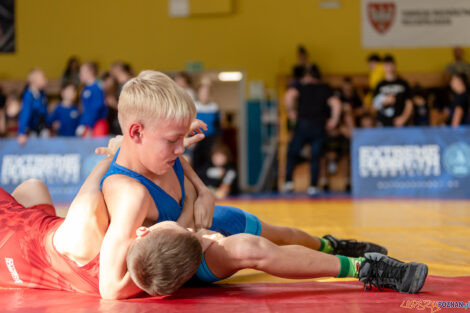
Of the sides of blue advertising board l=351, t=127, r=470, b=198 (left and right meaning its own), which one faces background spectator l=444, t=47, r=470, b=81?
back

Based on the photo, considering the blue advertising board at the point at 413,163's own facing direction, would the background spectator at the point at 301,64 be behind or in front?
behind

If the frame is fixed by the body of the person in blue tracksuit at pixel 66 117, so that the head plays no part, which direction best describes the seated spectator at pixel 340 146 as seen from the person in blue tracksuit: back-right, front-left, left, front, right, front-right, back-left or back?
left

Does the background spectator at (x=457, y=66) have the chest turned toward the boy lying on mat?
yes

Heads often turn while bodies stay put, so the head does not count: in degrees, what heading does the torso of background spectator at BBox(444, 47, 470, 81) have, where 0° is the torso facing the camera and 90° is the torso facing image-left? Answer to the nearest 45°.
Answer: approximately 0°
